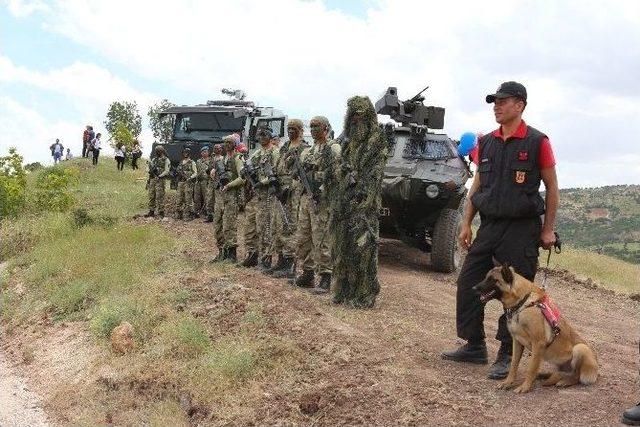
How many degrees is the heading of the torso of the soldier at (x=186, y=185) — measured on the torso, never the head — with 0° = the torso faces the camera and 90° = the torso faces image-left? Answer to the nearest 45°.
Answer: approximately 45°

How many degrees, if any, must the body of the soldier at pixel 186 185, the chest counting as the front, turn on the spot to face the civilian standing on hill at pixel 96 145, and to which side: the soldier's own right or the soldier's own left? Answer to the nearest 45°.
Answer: approximately 135° to the soldier's own right

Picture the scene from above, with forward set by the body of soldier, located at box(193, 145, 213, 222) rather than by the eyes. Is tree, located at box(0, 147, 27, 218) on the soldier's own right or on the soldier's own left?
on the soldier's own right

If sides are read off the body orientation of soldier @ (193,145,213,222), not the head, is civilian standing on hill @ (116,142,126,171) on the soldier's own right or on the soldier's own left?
on the soldier's own right

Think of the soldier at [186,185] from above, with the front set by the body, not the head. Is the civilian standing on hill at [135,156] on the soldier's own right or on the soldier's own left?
on the soldier's own right

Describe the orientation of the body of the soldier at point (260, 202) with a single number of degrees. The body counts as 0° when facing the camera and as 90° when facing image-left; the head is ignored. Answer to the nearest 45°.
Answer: approximately 45°

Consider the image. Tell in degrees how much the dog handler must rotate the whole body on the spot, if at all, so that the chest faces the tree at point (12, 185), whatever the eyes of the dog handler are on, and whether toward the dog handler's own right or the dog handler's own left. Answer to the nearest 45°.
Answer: approximately 90° to the dog handler's own right

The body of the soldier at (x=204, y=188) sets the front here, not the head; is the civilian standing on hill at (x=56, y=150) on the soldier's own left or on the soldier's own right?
on the soldier's own right

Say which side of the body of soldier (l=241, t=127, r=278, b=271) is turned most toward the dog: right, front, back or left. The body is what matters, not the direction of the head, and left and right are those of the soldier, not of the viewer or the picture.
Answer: left
